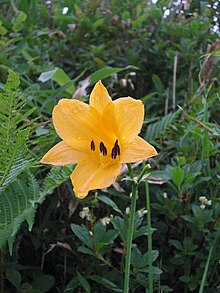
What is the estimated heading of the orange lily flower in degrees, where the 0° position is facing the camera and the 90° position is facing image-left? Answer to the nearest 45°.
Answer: approximately 0°

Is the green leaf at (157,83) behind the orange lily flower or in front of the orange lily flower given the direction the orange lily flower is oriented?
behind
